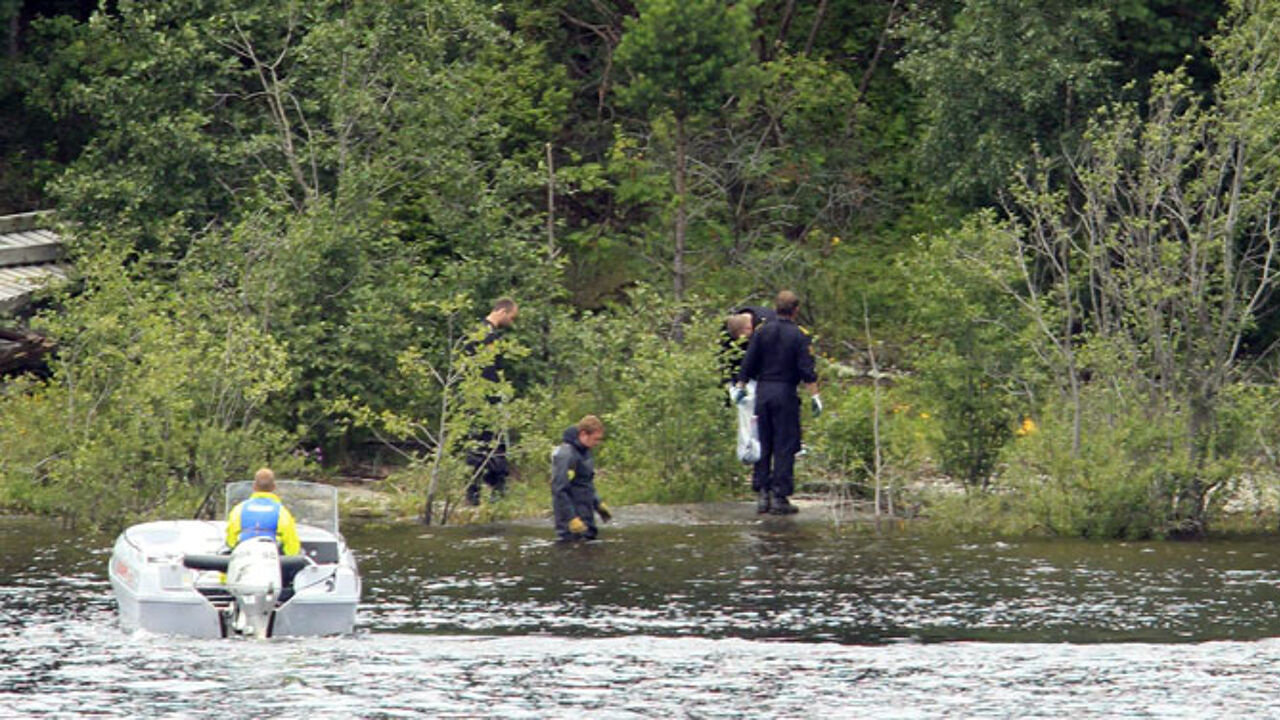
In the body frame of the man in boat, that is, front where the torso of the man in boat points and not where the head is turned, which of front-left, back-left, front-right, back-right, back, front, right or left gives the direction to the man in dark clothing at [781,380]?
front-right

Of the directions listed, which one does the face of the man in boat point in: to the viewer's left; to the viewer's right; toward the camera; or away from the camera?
away from the camera

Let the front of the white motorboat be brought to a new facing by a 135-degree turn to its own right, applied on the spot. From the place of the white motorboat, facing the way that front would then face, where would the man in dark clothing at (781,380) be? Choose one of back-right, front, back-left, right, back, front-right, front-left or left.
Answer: left

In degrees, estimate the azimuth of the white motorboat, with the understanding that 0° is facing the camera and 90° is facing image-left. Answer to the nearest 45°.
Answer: approximately 180°

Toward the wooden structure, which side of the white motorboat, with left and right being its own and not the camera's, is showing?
front

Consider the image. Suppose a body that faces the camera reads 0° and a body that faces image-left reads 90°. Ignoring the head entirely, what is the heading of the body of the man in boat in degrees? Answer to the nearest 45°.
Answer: approximately 180°

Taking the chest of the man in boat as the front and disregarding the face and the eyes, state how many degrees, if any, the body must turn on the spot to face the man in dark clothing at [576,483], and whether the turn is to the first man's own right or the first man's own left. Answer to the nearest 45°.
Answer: approximately 45° to the first man's own right

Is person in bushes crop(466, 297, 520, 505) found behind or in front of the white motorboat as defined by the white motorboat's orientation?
in front
